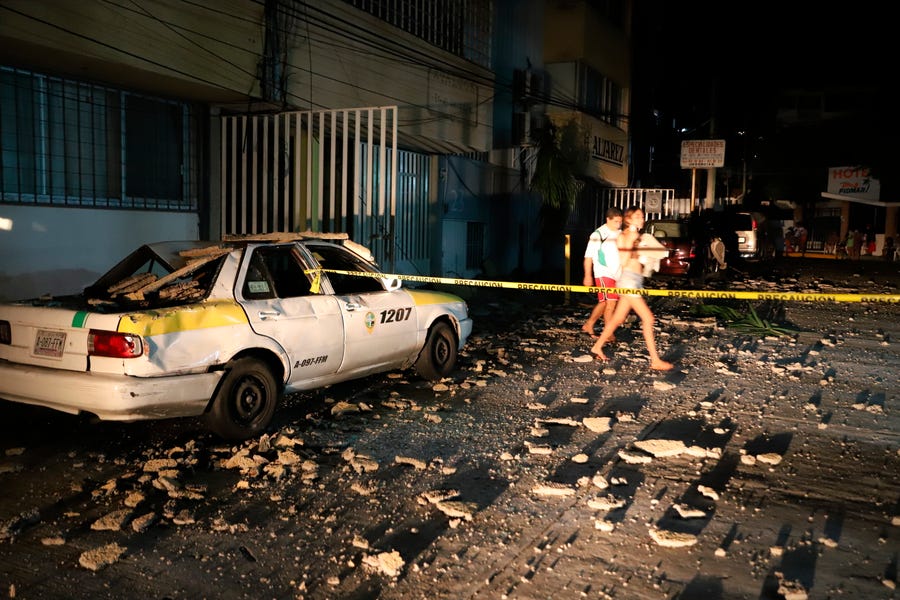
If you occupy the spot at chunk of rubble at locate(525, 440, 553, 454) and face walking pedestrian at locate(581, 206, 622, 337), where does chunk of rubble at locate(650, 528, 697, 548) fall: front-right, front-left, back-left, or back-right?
back-right

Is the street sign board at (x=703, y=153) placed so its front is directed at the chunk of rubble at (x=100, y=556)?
yes

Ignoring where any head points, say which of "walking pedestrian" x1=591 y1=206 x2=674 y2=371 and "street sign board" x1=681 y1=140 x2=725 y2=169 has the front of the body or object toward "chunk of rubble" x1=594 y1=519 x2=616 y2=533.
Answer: the street sign board

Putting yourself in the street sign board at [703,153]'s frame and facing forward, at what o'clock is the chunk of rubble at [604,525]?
The chunk of rubble is roughly at 12 o'clock from the street sign board.

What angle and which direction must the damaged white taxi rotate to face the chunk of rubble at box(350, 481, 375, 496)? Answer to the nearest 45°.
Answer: approximately 90° to its right

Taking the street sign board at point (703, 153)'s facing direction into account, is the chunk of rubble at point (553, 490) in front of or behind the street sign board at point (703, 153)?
in front

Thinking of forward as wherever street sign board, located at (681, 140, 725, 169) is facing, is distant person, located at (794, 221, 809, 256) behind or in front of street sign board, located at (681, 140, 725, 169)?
behind

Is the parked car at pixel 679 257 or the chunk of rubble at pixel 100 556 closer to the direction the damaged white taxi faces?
the parked car

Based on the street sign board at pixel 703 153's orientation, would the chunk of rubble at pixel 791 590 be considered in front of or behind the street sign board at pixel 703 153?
in front
